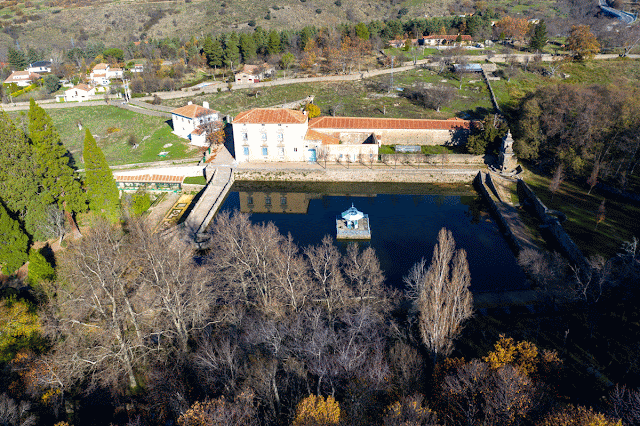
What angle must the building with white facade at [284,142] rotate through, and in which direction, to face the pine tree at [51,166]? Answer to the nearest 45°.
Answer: approximately 45° to its right

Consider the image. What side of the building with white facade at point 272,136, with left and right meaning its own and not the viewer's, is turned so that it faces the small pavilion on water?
front

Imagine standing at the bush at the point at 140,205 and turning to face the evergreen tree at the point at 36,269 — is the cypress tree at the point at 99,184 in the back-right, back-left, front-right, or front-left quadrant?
front-right

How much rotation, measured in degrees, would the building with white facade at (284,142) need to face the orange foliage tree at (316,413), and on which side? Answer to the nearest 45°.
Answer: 0° — it already faces it

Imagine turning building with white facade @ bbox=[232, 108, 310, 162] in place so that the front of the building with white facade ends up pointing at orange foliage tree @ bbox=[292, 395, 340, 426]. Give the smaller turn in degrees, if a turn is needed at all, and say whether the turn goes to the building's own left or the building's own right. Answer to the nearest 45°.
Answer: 0° — it already faces it

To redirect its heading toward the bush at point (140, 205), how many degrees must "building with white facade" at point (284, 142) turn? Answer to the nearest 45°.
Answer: approximately 45° to its right

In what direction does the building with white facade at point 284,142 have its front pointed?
toward the camera

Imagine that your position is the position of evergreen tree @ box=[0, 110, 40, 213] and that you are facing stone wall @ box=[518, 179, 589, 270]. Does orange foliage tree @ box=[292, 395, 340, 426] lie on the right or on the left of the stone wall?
right

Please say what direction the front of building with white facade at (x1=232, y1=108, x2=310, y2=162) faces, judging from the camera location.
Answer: facing the viewer

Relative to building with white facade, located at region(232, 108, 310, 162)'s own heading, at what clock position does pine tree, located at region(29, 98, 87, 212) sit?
The pine tree is roughly at 2 o'clock from the building with white facade.
